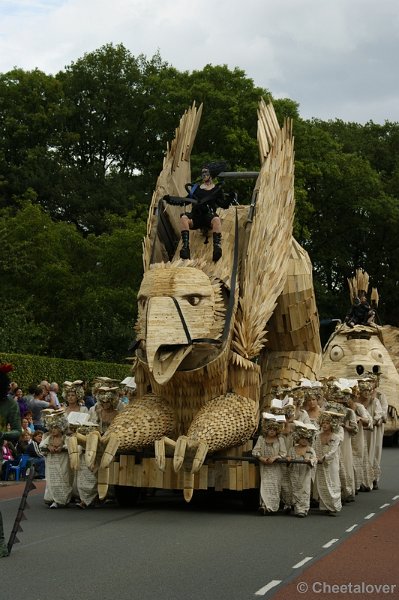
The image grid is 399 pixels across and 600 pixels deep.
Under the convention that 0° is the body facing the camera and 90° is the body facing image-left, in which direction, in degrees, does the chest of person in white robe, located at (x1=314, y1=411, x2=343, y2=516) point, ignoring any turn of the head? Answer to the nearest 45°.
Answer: approximately 45°

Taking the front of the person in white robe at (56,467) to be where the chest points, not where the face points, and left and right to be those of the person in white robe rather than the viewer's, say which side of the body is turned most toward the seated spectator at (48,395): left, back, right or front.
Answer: back

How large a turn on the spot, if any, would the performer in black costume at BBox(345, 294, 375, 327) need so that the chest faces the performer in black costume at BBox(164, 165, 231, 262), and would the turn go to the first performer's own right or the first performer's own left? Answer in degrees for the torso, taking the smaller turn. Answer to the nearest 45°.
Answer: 0° — they already face them

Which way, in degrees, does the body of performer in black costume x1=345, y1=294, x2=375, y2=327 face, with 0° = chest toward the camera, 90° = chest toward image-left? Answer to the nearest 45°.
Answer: approximately 0°

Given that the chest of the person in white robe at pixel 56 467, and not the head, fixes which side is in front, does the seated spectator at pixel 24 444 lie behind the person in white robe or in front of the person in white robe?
behind

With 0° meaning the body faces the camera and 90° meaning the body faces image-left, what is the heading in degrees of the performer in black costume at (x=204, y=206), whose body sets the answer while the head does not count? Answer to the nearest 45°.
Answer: approximately 0°

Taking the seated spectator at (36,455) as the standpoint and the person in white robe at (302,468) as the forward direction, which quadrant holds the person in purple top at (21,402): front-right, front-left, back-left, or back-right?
back-left

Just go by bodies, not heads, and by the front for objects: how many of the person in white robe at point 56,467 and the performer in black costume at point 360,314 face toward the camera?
2
